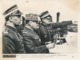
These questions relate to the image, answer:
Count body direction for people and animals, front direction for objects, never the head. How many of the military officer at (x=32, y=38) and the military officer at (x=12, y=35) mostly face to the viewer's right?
2

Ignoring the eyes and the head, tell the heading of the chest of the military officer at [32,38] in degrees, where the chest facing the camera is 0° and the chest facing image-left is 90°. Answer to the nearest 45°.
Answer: approximately 270°

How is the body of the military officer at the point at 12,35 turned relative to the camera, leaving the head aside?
to the viewer's right

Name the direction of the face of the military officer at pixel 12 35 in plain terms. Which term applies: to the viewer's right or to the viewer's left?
to the viewer's right
